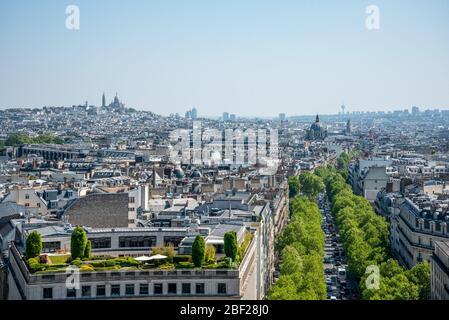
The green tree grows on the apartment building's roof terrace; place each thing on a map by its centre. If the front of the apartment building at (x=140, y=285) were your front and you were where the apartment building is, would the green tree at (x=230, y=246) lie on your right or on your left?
on your left

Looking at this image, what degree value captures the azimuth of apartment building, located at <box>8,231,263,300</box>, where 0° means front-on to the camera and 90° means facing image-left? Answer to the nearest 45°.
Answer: approximately 0°

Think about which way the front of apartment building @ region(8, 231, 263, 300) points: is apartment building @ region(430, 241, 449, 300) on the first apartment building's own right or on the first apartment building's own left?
on the first apartment building's own left

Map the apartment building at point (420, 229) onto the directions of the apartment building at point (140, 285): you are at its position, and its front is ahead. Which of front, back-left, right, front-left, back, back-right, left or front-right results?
back-left

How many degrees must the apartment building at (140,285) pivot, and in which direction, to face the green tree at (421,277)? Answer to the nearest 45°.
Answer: approximately 135° to its left

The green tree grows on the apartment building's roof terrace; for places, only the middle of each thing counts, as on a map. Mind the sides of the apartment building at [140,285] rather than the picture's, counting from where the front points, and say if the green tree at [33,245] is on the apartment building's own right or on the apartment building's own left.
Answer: on the apartment building's own right

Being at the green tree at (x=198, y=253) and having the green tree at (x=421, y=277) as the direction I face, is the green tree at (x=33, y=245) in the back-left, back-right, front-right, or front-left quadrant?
back-left
